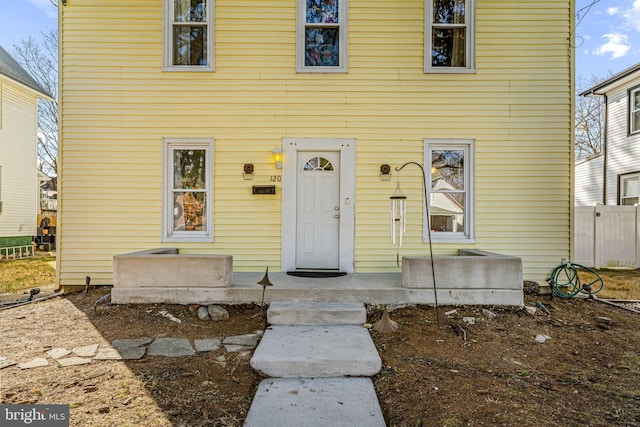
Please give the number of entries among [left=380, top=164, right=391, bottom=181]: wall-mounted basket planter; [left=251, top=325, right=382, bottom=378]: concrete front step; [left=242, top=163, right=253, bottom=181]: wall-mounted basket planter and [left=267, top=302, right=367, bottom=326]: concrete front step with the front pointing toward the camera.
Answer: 4

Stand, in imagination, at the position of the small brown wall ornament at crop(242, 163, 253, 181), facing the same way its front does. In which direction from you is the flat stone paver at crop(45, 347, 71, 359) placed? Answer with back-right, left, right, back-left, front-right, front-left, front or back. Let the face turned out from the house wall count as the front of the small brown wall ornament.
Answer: front-right

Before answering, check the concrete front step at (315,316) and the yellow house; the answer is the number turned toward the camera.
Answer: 2

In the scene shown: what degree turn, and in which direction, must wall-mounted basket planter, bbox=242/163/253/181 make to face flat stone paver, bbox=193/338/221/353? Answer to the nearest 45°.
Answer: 0° — it already faces it

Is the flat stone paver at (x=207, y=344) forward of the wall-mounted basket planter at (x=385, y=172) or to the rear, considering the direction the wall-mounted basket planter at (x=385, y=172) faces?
forward

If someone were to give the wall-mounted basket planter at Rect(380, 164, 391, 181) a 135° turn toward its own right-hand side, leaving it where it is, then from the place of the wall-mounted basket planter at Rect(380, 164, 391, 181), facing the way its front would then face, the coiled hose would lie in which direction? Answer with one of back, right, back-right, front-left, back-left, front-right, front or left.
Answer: back-right

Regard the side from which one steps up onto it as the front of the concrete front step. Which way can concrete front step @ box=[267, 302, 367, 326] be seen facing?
toward the camera

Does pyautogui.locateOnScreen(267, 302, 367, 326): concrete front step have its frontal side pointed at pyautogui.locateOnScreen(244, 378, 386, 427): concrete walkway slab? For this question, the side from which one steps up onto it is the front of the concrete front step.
yes

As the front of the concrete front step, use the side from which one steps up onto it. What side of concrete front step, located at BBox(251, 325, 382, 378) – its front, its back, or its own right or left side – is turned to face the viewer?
front

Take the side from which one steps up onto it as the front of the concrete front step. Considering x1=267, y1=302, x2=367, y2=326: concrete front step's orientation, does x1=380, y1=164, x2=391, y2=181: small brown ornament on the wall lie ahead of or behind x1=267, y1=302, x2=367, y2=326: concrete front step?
behind

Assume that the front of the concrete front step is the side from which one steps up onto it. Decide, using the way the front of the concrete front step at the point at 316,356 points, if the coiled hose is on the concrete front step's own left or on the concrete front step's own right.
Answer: on the concrete front step's own left

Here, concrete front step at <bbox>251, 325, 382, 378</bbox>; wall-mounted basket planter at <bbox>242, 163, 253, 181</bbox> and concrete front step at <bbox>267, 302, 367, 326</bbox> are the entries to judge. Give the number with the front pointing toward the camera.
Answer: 3

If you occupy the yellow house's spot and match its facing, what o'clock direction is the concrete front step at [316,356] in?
The concrete front step is roughly at 12 o'clock from the yellow house.

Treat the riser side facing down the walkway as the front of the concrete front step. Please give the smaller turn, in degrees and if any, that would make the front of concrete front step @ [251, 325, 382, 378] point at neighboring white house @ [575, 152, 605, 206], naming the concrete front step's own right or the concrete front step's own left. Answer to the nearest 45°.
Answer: approximately 135° to the concrete front step's own left

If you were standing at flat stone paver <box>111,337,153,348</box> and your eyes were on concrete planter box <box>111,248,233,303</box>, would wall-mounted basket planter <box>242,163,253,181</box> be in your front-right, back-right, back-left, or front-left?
front-right

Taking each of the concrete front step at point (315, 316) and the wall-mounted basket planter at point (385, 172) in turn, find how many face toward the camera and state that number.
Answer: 2

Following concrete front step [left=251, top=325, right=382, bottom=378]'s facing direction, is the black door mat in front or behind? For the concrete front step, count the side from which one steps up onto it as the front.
behind
